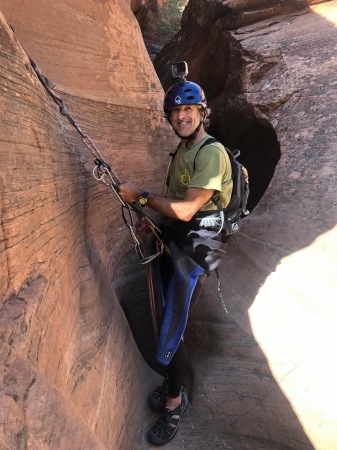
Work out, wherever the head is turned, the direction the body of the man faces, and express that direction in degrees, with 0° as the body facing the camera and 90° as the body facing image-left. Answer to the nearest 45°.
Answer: approximately 45°
